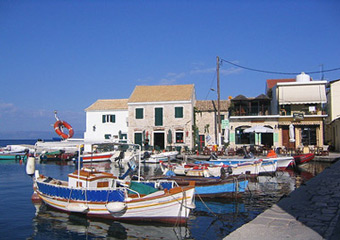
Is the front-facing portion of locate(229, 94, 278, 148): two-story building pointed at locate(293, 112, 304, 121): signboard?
no

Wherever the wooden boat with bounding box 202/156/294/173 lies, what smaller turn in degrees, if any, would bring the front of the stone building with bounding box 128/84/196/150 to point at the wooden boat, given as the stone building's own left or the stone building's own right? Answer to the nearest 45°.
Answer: approximately 45° to the stone building's own left

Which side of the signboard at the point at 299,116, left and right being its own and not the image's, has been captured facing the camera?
front

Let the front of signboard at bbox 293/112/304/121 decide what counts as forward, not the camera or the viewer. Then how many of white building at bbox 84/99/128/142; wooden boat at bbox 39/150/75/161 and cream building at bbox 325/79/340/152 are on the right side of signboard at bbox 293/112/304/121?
2

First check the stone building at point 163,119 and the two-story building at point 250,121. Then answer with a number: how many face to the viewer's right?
0

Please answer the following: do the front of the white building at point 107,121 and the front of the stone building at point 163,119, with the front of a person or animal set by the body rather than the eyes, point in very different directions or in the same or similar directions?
same or similar directions

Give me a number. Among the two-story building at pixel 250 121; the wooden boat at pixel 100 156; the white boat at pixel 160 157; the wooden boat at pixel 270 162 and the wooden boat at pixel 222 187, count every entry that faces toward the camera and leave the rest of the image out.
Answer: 1

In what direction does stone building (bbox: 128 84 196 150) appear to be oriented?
toward the camera

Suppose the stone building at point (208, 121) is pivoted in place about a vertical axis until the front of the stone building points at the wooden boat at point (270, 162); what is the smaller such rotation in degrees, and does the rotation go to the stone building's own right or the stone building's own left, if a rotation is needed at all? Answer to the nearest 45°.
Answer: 0° — it already faces it

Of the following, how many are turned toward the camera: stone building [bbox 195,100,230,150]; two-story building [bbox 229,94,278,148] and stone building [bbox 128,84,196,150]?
3

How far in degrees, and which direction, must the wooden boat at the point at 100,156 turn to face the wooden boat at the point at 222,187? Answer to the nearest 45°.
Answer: approximately 90° to its right

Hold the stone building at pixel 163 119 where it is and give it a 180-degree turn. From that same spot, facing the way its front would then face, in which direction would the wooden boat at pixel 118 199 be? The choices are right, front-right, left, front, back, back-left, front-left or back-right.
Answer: back
